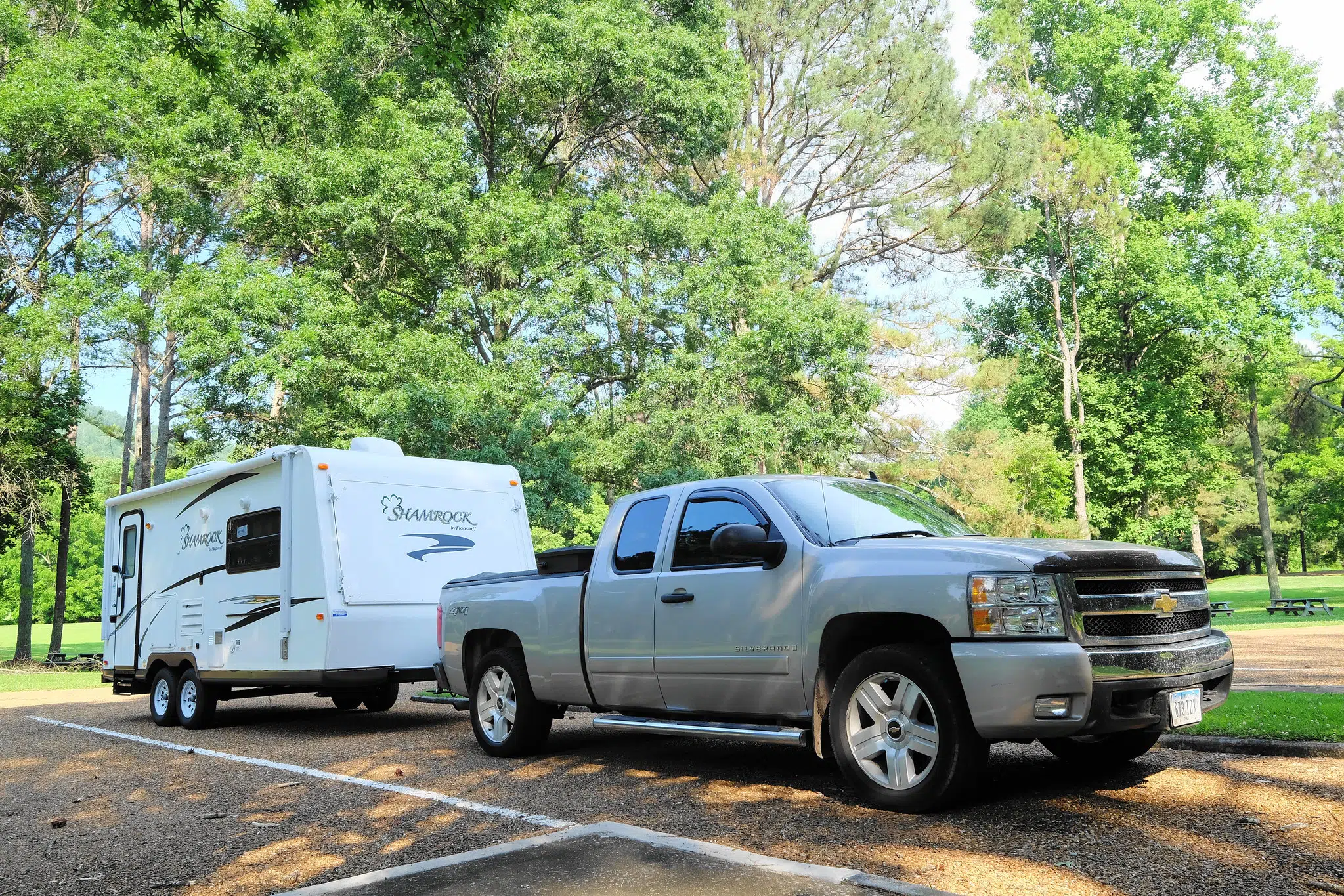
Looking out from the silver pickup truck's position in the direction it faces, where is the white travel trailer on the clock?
The white travel trailer is roughly at 6 o'clock from the silver pickup truck.

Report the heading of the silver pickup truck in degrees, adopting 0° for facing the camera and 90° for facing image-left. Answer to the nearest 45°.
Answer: approximately 315°

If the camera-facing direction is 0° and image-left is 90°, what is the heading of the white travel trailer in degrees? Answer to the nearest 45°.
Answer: approximately 315°

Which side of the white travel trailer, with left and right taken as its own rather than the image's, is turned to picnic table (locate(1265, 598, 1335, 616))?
left

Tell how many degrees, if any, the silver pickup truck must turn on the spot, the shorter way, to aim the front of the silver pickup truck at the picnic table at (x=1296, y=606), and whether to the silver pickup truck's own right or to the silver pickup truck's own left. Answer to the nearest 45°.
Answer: approximately 90° to the silver pickup truck's own left

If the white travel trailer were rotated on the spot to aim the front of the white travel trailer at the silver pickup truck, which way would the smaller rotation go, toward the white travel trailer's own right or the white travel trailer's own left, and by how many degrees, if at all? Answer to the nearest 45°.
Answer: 0° — it already faces it

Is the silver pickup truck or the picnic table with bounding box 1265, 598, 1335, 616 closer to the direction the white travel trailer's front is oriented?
the silver pickup truck
